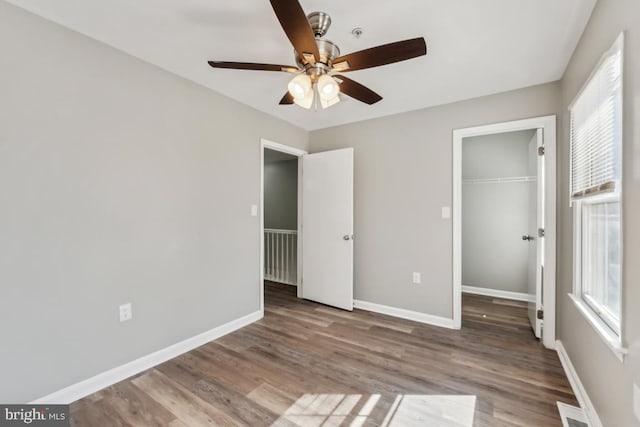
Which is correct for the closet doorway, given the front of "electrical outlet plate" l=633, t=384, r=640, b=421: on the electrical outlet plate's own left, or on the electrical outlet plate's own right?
on the electrical outlet plate's own right

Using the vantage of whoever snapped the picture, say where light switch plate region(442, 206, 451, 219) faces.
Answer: facing the viewer

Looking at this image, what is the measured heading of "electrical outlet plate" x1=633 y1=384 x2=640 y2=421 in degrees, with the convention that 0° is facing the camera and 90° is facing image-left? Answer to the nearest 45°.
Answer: approximately 90°

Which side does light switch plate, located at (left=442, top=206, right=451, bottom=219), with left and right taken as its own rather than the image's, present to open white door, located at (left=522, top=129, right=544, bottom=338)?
left

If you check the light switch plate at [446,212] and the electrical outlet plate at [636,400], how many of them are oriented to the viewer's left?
1

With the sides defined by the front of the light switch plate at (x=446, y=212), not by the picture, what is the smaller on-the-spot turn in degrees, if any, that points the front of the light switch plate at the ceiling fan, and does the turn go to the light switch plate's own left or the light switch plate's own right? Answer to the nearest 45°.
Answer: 0° — it already faces it

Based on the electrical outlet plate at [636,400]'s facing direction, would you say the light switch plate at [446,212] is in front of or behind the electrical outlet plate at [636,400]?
in front

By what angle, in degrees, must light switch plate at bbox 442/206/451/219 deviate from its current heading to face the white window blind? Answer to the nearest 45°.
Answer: approximately 45° to its left

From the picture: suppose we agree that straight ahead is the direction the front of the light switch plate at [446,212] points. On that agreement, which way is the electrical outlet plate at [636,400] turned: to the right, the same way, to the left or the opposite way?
to the right
